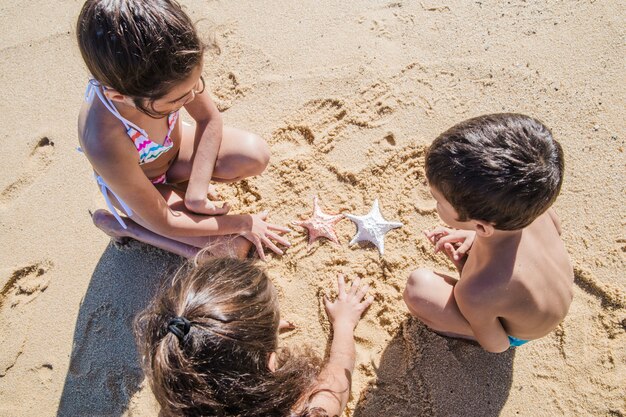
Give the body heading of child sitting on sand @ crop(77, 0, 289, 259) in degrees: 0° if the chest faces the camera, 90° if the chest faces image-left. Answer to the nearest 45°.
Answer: approximately 315°

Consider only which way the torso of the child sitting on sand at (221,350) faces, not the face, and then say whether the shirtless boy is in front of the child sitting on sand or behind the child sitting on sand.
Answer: in front

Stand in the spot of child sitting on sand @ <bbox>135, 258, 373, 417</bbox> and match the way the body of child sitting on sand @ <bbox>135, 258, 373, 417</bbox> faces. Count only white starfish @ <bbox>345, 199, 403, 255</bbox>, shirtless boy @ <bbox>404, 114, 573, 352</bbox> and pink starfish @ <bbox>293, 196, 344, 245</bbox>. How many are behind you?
0

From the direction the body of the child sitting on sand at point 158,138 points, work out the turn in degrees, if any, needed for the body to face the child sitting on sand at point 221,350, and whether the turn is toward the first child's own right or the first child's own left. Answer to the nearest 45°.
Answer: approximately 45° to the first child's own right

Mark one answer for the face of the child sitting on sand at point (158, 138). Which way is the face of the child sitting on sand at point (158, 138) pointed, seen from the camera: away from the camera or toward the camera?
toward the camera

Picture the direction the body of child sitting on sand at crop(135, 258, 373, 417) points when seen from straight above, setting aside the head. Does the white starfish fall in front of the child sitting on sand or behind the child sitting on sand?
in front

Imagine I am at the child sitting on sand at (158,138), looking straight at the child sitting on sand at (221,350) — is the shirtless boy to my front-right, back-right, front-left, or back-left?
front-left

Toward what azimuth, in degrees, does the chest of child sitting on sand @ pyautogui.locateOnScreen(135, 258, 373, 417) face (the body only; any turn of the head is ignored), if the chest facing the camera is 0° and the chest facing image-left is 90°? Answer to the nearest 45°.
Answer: approximately 225°

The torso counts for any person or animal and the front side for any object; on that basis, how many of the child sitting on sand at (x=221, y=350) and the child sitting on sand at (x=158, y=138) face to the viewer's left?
0

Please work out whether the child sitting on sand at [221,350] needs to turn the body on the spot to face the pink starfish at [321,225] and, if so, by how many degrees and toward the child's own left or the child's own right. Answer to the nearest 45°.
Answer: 0° — they already face it

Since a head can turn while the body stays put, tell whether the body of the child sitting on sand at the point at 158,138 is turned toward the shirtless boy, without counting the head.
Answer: yes

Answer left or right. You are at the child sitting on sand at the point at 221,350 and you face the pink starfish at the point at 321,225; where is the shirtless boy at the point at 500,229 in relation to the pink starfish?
right
